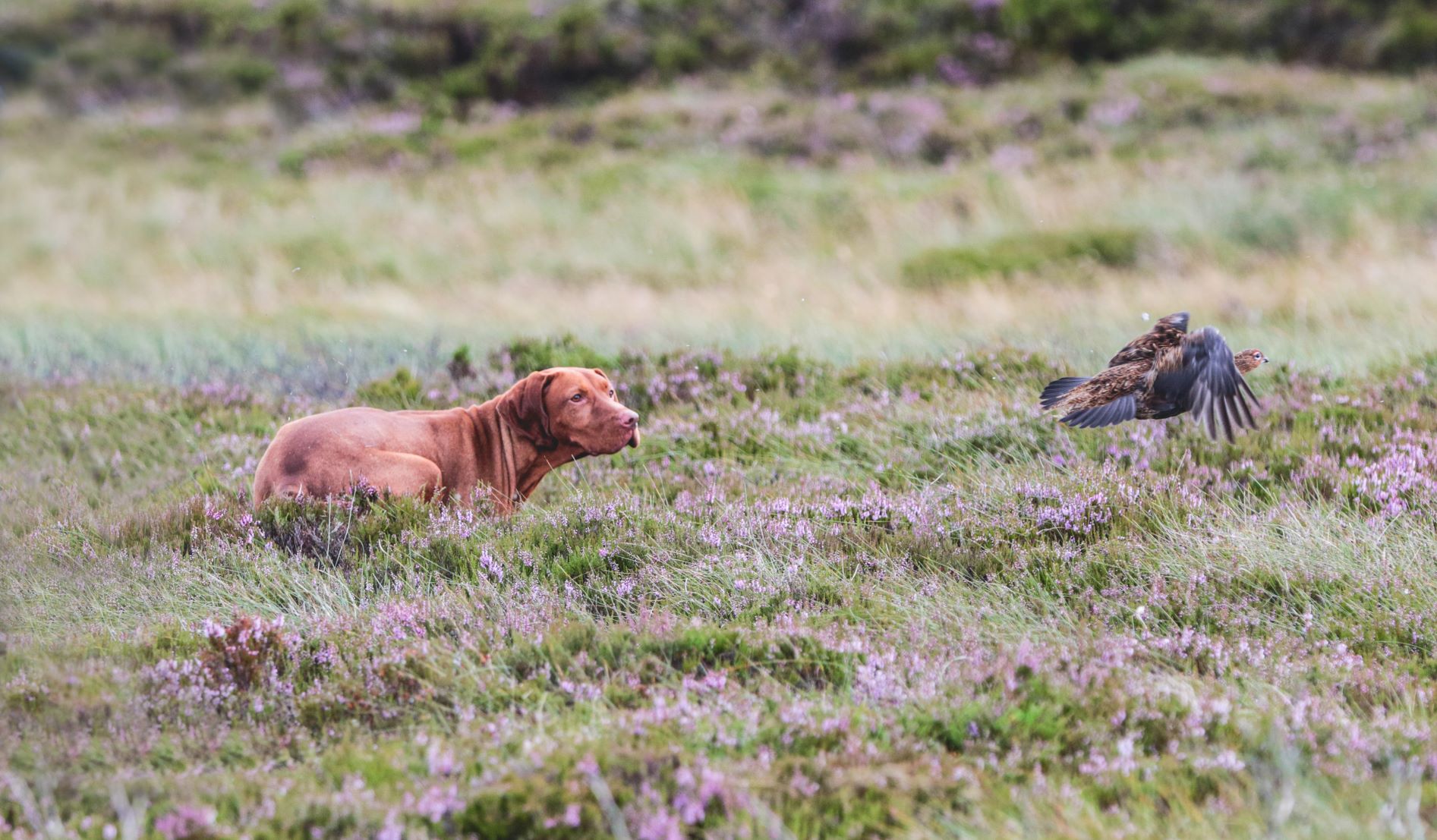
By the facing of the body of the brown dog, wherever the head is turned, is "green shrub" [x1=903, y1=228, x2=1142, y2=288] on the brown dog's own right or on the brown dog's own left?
on the brown dog's own left

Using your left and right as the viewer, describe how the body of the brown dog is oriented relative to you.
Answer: facing to the right of the viewer
